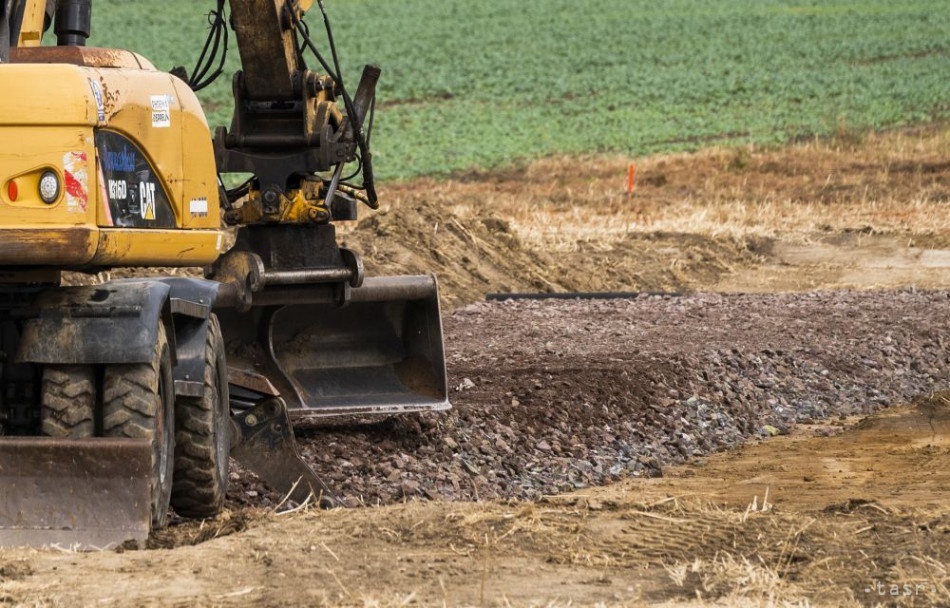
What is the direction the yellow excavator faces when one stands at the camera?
facing away from the viewer and to the right of the viewer
